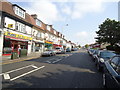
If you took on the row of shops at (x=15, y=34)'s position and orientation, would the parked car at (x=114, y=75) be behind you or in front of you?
in front

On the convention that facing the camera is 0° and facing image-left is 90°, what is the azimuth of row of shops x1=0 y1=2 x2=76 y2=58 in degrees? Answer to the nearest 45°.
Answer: approximately 315°
